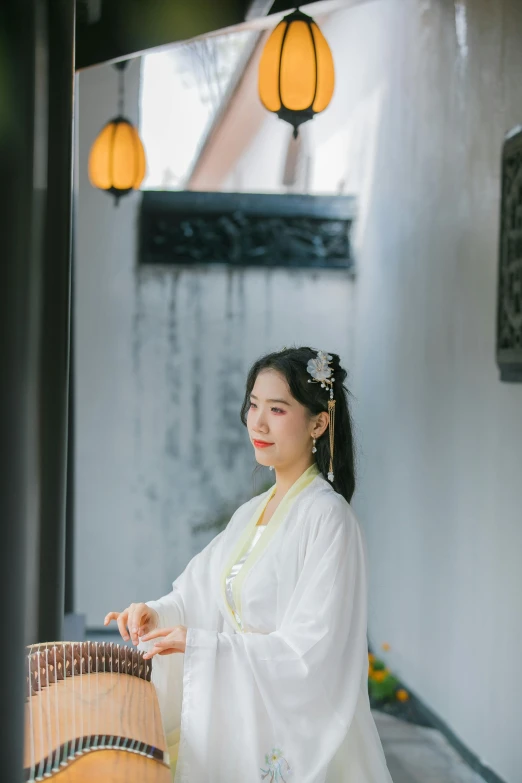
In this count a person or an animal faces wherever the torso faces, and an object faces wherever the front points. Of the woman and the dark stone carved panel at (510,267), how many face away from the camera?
0

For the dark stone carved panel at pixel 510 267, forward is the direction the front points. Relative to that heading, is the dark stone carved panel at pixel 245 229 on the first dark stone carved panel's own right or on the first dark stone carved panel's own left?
on the first dark stone carved panel's own right

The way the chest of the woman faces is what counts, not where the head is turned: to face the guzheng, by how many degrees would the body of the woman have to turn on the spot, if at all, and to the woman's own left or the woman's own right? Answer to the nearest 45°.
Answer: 0° — they already face it

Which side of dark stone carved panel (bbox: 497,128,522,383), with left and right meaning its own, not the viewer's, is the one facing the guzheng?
front

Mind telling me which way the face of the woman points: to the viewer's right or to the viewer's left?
to the viewer's left

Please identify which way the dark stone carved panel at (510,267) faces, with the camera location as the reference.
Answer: facing the viewer and to the left of the viewer

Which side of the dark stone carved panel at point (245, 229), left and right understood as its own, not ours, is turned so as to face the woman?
front

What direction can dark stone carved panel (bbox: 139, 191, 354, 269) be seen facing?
toward the camera

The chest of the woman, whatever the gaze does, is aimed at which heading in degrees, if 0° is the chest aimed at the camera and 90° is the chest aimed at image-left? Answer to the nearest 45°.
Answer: approximately 45°

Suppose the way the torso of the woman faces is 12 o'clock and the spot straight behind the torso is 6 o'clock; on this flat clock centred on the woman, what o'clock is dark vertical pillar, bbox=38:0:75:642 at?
The dark vertical pillar is roughly at 3 o'clock from the woman.

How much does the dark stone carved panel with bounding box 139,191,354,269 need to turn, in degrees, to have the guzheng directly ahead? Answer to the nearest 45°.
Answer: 0° — it already faces it
